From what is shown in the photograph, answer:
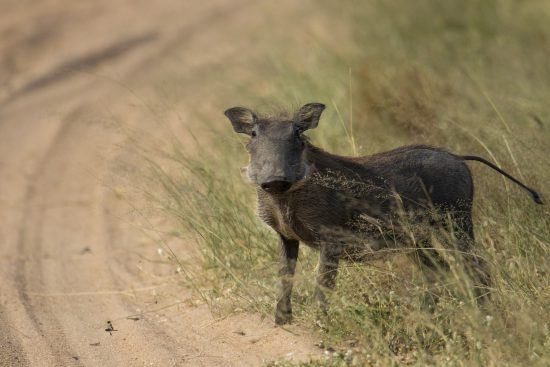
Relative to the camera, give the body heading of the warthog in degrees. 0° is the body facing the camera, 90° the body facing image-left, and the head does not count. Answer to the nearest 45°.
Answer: approximately 45°
